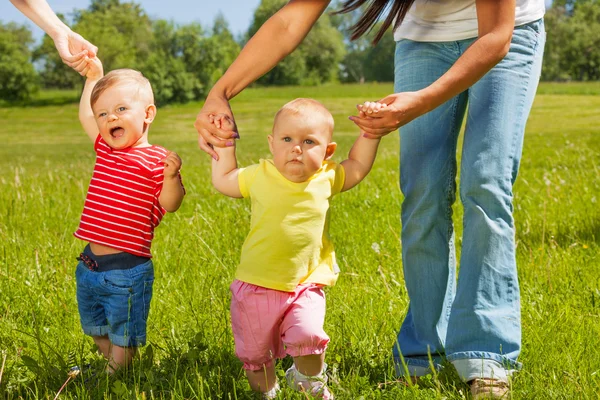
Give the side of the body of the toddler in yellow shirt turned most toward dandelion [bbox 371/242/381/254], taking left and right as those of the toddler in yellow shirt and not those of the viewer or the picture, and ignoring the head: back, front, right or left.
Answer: back

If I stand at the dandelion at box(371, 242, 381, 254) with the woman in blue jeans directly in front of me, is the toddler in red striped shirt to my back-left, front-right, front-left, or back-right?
front-right

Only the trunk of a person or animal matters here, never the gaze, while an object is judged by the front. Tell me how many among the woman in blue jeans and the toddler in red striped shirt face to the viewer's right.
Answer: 0

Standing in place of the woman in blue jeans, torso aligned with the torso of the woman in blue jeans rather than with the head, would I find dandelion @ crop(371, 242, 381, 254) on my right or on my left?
on my right

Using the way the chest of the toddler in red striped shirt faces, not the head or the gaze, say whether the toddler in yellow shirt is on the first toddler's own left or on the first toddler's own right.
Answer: on the first toddler's own left

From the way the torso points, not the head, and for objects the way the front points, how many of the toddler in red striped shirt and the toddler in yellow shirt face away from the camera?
0

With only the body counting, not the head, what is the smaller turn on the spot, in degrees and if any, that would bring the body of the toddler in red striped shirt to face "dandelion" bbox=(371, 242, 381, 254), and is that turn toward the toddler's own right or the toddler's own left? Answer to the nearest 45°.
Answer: approximately 180°

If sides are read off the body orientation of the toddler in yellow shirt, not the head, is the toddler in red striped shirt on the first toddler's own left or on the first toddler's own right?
on the first toddler's own right

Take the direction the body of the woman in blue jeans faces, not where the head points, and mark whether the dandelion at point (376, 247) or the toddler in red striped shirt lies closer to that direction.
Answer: the toddler in red striped shirt

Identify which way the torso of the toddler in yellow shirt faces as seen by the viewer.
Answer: toward the camera

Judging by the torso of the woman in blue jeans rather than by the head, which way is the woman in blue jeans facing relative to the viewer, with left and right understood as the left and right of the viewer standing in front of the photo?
facing the viewer and to the left of the viewer

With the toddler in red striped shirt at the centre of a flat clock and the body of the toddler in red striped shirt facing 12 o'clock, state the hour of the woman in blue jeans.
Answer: The woman in blue jeans is roughly at 8 o'clock from the toddler in red striped shirt.
